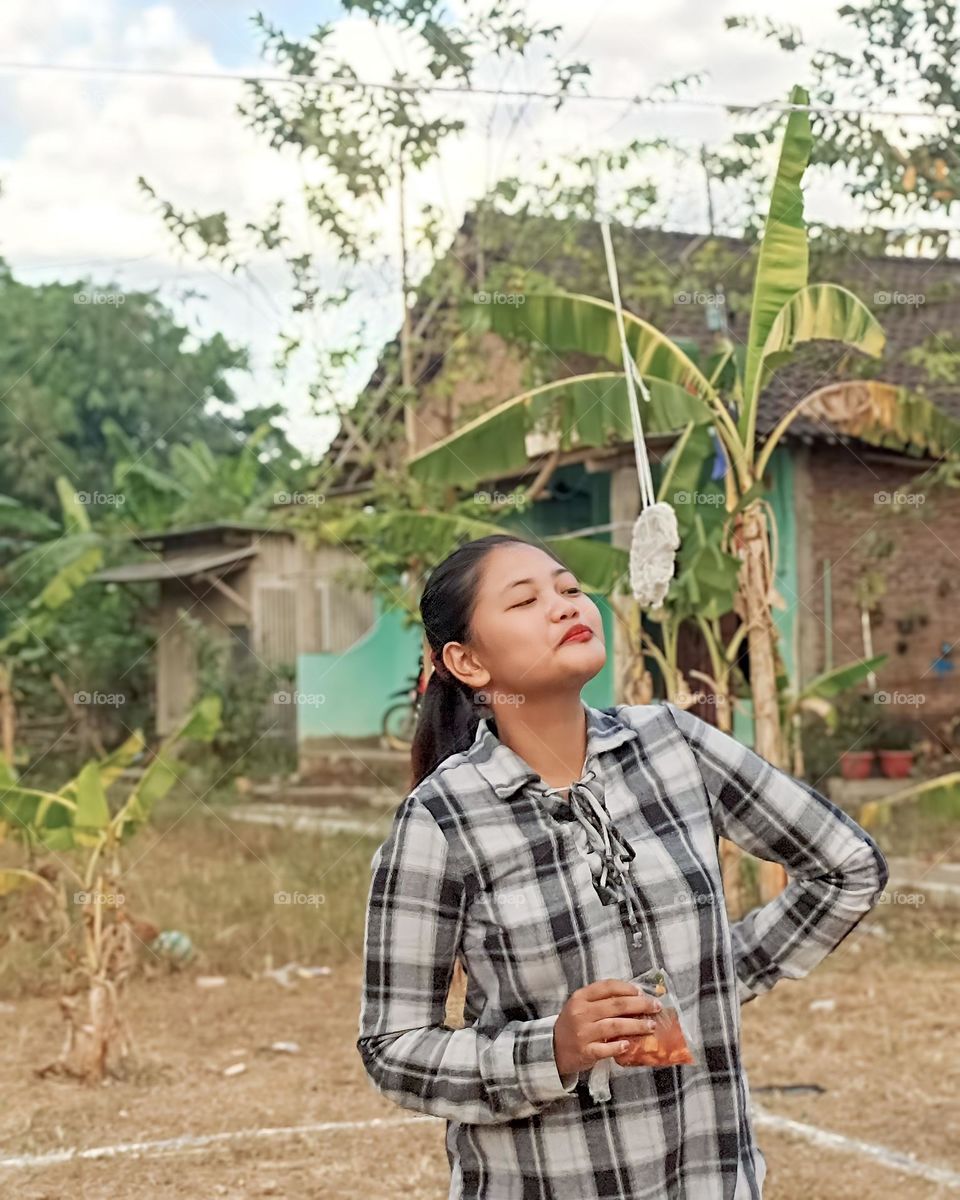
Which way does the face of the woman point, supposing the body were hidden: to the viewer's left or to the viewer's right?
to the viewer's right

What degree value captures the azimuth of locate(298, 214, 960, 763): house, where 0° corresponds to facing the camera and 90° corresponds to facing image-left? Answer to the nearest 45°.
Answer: approximately 0°

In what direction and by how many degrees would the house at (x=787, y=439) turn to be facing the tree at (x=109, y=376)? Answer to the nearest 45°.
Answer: approximately 135° to its right

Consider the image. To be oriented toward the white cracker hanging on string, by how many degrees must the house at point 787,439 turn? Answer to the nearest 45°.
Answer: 0° — it already faces it

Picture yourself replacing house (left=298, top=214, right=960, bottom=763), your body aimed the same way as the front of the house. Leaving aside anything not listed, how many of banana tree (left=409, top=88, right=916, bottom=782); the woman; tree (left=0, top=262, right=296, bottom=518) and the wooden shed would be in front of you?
2

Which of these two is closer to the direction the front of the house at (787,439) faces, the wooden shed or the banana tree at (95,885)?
the banana tree

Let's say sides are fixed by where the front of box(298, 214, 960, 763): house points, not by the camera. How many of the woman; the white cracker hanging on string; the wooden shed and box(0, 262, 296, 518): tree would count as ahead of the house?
2

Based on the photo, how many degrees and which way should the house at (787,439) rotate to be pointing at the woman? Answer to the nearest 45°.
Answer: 0° — it already faces them

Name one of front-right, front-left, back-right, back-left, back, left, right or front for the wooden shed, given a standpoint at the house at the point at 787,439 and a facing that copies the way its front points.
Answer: back-right

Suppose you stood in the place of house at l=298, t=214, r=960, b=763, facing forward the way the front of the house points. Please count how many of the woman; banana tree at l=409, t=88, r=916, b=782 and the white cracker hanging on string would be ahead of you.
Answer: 3

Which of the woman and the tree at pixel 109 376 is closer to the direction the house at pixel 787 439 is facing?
the woman

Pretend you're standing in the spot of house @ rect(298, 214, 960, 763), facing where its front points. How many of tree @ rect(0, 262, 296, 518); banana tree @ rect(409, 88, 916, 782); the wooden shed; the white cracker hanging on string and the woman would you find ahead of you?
3
